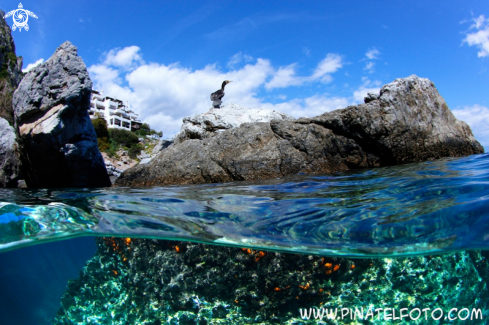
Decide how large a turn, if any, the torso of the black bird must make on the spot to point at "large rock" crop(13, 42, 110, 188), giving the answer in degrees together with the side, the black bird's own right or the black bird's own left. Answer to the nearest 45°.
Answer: approximately 135° to the black bird's own right

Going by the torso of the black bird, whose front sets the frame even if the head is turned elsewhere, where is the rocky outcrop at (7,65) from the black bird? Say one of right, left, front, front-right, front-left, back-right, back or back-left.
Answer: back-left

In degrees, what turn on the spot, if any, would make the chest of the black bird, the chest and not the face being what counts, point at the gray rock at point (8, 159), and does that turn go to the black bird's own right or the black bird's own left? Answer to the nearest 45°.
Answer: approximately 135° to the black bird's own right

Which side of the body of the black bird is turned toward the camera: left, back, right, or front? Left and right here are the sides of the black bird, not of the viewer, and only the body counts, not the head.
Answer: right
